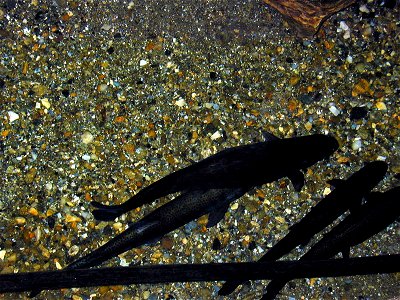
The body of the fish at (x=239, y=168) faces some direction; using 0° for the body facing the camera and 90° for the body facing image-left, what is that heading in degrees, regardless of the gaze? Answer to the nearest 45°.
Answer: approximately 270°

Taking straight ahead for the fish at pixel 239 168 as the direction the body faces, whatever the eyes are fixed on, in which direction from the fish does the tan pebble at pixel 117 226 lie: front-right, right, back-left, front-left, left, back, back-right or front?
back

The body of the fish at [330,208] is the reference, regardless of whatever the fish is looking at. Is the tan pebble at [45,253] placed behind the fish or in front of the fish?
behind

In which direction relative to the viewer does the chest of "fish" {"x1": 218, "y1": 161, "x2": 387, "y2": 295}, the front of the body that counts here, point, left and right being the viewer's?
facing away from the viewer and to the right of the viewer

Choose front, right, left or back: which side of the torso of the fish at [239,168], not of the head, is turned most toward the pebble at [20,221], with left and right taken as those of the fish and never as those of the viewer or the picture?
back

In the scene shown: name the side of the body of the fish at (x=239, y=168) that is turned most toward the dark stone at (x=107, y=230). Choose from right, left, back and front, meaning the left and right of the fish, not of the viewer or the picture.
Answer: back

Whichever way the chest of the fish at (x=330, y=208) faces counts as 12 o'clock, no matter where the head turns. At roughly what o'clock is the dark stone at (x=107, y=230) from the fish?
The dark stone is roughly at 7 o'clock from the fish.

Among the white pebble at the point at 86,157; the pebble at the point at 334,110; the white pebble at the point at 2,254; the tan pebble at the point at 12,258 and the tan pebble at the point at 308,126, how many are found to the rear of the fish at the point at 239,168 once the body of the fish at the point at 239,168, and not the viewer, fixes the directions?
3

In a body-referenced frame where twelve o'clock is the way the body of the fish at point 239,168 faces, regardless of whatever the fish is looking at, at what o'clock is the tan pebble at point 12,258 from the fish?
The tan pebble is roughly at 6 o'clock from the fish.
